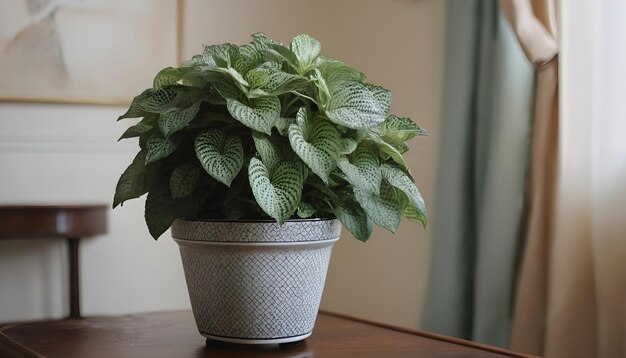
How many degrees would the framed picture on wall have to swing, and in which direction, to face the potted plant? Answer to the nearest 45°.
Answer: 0° — it already faces it

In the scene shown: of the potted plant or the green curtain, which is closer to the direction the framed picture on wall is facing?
the potted plant

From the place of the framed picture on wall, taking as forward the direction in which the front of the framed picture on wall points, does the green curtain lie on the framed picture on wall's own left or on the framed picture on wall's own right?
on the framed picture on wall's own left

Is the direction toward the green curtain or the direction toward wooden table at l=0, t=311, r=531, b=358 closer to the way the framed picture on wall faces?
the wooden table

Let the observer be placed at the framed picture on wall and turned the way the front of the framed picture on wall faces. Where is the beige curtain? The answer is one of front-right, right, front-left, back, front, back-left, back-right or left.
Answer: front-left

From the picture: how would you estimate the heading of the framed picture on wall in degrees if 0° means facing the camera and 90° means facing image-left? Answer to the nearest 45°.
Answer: approximately 0°

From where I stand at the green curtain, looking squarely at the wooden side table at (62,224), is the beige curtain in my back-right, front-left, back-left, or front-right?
back-left

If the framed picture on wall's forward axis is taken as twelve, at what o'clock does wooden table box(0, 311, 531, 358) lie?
The wooden table is roughly at 12 o'clock from the framed picture on wall.
